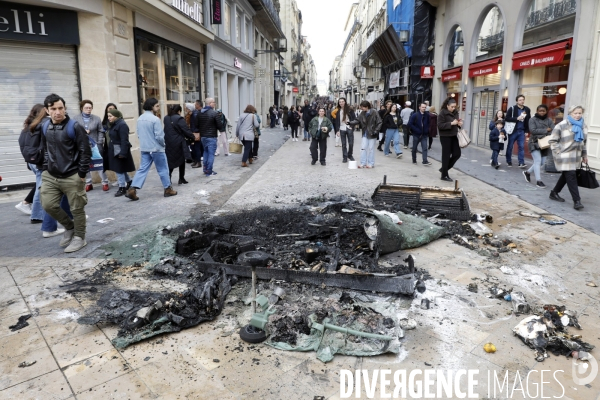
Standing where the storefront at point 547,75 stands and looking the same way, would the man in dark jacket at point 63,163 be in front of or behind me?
in front

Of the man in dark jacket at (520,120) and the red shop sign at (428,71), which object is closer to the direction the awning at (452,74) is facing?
the man in dark jacket

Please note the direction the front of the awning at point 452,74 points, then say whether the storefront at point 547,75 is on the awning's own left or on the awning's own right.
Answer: on the awning's own left

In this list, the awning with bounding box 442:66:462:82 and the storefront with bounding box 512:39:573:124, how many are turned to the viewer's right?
0

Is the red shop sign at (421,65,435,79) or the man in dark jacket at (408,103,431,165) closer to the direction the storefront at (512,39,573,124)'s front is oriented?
the man in dark jacket

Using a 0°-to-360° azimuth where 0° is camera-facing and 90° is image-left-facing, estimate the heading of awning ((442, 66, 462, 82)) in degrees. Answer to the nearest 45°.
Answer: approximately 45°

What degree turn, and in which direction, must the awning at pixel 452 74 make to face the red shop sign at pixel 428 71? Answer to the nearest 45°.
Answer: approximately 90° to its right

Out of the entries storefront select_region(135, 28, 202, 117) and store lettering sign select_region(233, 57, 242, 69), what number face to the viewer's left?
0

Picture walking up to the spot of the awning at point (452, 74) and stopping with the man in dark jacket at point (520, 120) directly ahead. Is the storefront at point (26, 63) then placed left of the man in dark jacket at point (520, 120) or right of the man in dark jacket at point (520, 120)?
right

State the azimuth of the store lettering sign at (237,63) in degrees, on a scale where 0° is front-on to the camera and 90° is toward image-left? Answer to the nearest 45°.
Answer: approximately 315°

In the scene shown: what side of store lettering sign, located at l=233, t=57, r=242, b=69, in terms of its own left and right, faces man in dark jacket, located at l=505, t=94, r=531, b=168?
front

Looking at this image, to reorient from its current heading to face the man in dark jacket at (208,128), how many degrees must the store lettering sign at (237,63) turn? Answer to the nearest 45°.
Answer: approximately 45° to its right

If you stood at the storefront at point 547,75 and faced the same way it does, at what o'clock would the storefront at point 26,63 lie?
the storefront at point 26,63 is roughly at 12 o'clock from the storefront at point 547,75.

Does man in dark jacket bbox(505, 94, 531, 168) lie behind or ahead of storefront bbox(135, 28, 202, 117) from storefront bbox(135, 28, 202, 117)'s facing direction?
ahead

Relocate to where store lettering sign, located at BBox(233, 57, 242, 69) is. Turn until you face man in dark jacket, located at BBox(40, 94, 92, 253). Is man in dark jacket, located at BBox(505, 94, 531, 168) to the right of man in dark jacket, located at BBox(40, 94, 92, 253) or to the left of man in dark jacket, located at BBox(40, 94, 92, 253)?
left
